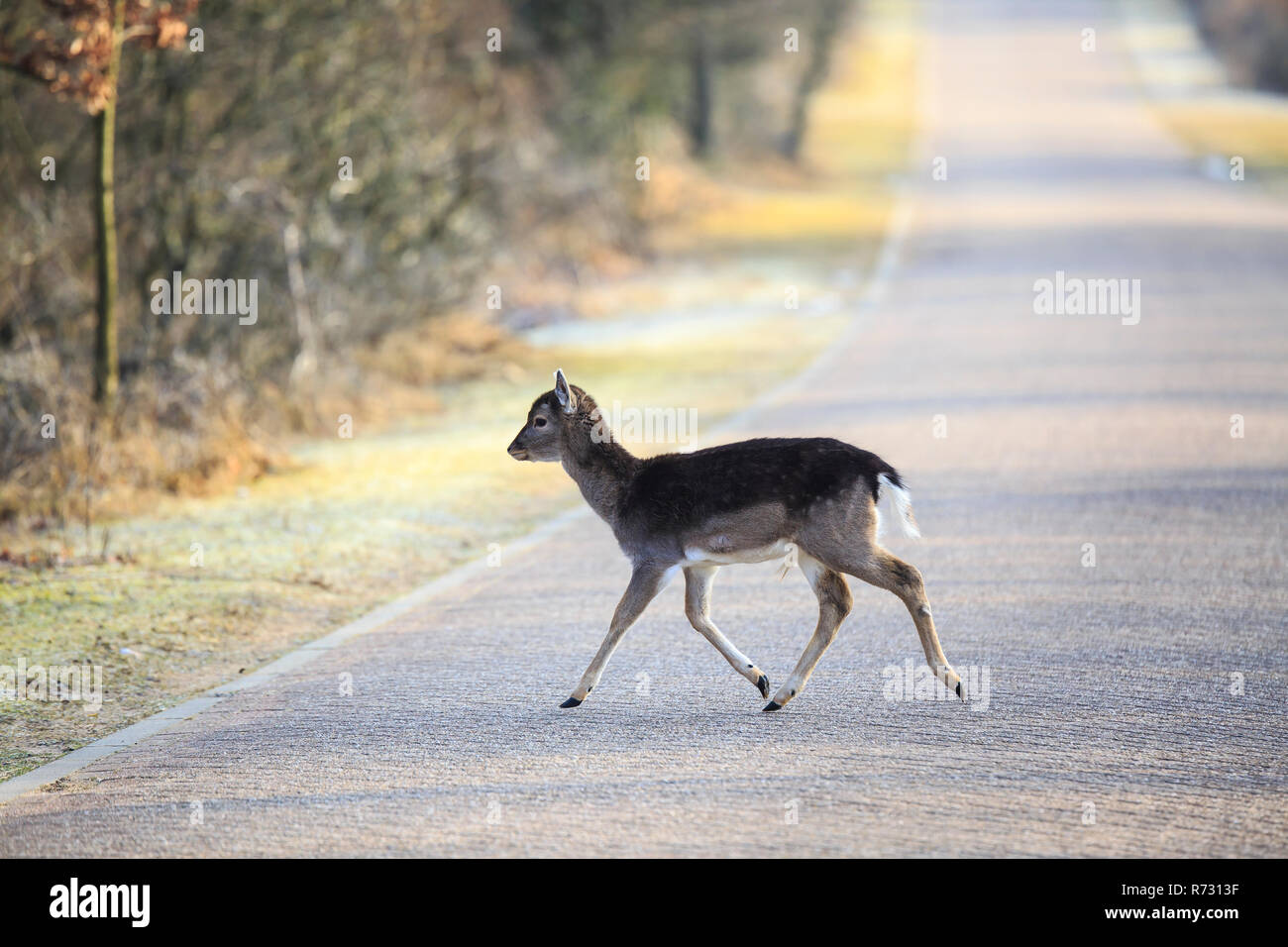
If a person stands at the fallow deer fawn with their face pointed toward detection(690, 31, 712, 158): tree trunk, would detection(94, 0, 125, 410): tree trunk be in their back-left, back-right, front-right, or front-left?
front-left

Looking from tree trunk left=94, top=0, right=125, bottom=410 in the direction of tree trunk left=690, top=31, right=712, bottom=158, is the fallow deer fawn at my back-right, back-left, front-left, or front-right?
back-right

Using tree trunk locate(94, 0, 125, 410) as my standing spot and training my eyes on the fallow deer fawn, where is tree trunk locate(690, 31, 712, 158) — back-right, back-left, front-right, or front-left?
back-left

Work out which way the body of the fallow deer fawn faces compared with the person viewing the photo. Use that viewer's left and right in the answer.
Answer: facing to the left of the viewer

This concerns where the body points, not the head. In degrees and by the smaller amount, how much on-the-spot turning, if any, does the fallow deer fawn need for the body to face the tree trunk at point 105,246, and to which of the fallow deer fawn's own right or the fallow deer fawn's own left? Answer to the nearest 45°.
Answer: approximately 45° to the fallow deer fawn's own right

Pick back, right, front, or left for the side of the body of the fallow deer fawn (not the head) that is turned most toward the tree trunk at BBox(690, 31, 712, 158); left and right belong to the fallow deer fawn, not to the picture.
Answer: right
